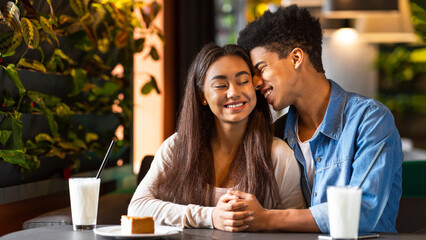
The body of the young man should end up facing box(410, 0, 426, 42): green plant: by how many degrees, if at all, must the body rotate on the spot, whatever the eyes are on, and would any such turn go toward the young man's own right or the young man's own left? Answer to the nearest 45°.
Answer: approximately 180°

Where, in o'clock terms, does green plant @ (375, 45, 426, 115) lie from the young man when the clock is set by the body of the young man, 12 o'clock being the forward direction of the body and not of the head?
The green plant is roughly at 5 o'clock from the young man.

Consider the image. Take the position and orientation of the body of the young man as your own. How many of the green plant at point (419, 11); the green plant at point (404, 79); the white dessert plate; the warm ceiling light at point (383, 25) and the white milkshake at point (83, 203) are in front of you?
2

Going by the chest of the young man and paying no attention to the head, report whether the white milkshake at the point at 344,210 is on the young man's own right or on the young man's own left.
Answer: on the young man's own left

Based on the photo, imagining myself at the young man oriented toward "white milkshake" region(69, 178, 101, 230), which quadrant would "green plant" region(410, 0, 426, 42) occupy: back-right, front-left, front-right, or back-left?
back-right

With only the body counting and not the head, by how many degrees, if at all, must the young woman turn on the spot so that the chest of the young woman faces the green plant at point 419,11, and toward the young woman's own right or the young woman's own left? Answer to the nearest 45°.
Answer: approximately 135° to the young woman's own left

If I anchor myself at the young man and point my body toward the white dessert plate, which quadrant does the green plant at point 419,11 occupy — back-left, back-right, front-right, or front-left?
back-right

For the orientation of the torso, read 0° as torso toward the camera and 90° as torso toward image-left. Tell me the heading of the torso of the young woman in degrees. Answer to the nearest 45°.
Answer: approximately 0°

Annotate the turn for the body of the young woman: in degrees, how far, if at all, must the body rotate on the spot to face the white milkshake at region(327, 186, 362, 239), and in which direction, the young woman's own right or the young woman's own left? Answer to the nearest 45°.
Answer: approximately 45° to the young woman's own left

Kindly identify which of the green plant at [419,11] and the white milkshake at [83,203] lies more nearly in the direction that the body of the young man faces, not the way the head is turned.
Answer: the white milkshake

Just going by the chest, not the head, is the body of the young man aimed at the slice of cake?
yes

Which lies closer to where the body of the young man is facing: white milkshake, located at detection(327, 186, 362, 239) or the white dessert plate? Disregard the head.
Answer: the white dessert plate
